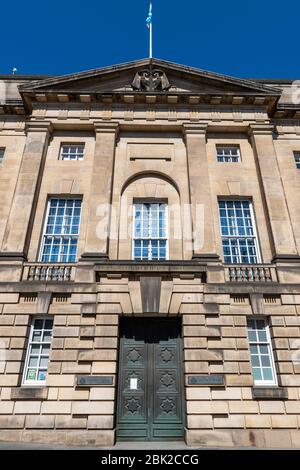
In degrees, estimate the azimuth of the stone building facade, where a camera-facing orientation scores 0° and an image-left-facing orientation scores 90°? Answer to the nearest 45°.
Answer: approximately 0°
